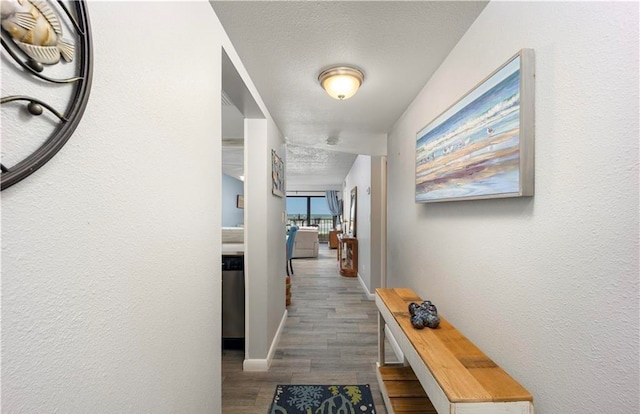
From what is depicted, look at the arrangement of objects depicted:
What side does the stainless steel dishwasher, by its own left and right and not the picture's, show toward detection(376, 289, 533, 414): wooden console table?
front

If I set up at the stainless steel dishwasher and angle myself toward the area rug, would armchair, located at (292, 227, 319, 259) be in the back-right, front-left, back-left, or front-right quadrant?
back-left

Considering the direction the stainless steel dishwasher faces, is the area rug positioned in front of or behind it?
in front

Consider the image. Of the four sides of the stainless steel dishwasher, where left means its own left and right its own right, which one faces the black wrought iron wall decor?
front

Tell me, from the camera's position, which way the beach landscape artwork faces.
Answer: facing the viewer and to the left of the viewer

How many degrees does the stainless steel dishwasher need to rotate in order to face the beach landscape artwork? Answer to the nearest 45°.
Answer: approximately 45° to its left
